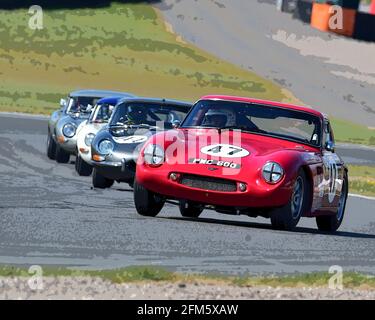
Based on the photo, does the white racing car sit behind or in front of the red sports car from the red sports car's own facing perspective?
behind

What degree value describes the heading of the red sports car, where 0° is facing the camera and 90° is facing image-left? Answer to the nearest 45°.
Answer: approximately 0°
